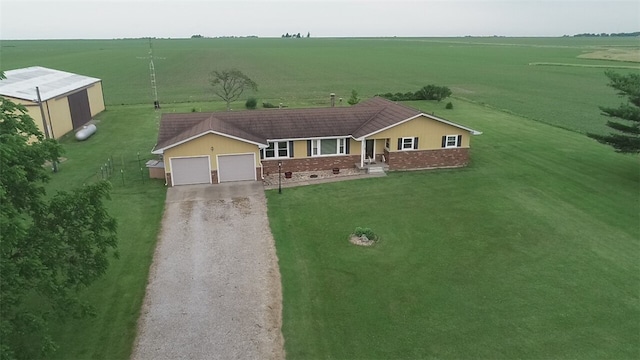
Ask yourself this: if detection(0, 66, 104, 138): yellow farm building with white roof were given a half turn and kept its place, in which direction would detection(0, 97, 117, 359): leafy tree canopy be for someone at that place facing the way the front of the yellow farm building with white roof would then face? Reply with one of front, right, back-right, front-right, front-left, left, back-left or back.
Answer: back-left

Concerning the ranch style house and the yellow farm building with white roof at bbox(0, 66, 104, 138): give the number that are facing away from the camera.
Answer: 0

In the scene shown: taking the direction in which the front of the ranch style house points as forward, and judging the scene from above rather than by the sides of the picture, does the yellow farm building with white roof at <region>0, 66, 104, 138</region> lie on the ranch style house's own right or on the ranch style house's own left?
on the ranch style house's own right

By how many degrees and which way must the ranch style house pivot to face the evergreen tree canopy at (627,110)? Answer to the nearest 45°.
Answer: approximately 90° to its left

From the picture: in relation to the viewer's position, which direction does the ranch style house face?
facing the viewer

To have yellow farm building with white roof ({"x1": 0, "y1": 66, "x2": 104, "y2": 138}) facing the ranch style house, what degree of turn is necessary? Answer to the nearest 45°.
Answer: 0° — it already faces it

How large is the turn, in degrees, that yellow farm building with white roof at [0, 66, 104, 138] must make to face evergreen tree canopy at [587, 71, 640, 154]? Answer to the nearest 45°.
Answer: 0° — it already faces it

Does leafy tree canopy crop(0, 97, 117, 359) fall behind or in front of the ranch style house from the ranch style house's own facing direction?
in front

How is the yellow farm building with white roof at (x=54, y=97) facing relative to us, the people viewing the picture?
facing the viewer and to the right of the viewer

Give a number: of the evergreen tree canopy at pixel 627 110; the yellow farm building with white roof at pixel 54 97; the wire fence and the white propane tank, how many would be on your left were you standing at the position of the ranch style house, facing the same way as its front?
1

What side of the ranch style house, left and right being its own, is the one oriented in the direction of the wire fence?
right

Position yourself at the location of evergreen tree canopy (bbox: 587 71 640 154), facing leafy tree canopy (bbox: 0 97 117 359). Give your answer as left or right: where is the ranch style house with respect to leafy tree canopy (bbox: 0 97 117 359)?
right

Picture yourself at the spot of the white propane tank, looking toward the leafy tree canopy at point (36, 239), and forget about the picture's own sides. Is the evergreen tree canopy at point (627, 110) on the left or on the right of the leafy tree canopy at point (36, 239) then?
left
